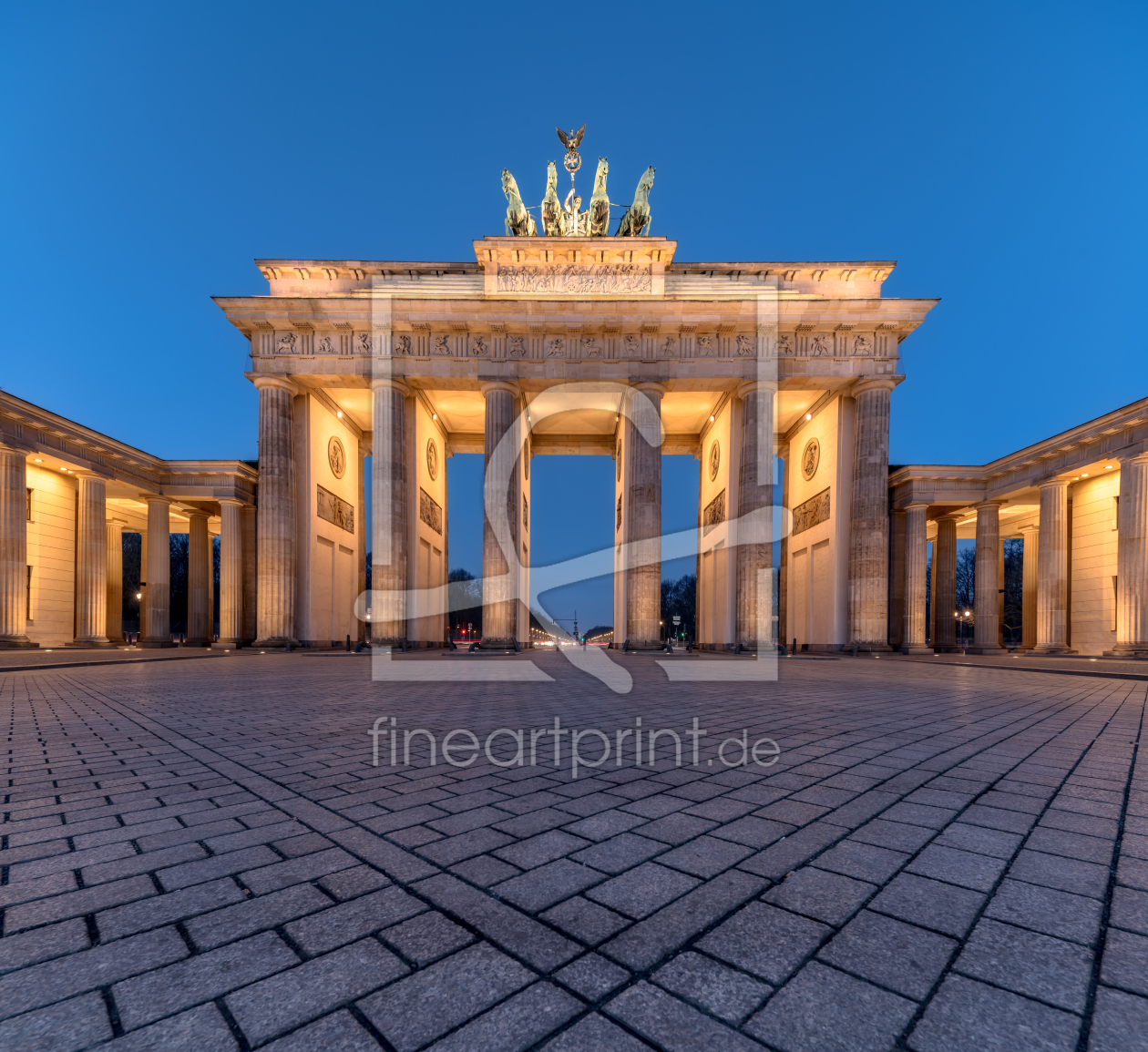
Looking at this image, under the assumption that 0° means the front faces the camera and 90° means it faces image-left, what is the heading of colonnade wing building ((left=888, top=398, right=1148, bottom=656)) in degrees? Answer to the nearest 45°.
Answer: approximately 45°
